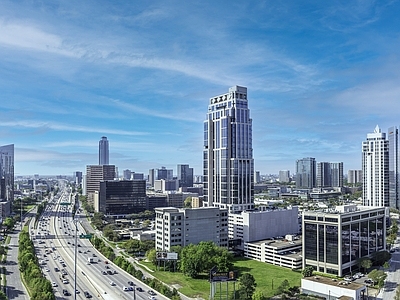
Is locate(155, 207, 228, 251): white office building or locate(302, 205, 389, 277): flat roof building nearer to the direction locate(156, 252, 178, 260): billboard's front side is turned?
the flat roof building

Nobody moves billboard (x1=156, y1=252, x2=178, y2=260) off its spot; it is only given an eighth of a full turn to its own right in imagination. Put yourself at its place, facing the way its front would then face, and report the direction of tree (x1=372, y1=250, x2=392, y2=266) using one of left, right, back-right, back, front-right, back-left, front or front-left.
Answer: back-left

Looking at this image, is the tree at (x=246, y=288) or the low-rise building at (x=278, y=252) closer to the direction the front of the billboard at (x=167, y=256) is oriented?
the tree

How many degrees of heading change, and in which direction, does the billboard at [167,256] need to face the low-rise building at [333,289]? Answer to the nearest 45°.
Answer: approximately 45° to its left

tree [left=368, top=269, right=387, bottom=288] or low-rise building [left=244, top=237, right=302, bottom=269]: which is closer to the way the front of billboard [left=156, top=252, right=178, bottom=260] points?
the tree

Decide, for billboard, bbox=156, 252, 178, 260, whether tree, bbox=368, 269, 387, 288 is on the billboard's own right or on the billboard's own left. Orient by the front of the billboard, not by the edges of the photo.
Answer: on the billboard's own left

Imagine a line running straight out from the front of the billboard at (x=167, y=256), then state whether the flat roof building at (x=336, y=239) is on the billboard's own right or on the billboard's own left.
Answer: on the billboard's own left

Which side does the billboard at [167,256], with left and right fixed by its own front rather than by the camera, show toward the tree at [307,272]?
left

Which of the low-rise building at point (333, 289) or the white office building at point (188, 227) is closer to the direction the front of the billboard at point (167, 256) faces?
the low-rise building

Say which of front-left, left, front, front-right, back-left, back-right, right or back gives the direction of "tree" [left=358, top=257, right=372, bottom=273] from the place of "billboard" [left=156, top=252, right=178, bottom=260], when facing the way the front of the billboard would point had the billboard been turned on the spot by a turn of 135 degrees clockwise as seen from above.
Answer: back-right

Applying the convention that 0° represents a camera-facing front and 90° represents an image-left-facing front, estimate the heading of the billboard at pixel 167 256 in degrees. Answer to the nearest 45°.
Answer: approximately 0°
